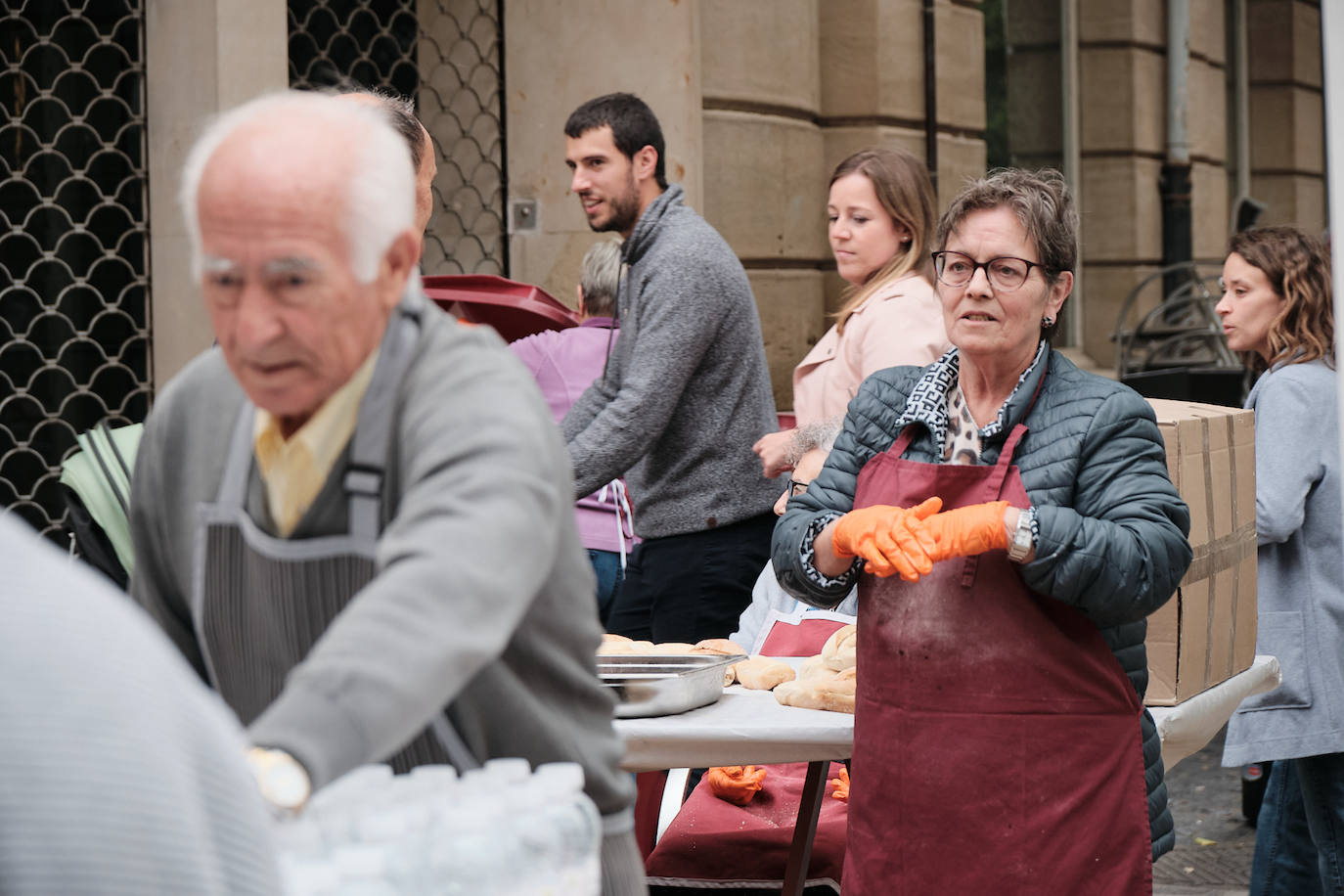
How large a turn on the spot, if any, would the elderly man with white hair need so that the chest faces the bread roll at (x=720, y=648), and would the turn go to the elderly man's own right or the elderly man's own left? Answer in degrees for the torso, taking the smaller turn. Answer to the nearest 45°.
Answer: approximately 135° to the elderly man's own right

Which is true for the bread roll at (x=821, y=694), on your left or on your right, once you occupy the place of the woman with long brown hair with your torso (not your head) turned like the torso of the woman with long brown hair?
on your left

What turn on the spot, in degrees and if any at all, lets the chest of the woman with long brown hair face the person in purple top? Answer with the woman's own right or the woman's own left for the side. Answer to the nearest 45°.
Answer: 0° — they already face them

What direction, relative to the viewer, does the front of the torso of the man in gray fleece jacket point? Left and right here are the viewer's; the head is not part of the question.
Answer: facing to the left of the viewer

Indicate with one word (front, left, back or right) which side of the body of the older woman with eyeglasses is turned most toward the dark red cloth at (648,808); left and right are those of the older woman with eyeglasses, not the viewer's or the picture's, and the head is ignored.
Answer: right

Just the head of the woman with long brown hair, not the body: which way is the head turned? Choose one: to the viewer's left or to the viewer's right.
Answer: to the viewer's left

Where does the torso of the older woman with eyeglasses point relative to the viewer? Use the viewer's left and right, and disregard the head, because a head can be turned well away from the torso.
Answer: facing the viewer and to the left of the viewer

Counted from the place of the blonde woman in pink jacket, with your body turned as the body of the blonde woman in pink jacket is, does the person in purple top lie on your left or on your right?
on your right

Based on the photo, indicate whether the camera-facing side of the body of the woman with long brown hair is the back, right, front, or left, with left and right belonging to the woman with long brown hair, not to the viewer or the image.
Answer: left

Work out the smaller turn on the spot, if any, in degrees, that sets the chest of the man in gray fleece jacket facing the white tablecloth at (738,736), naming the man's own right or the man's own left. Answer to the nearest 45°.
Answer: approximately 90° to the man's own left
